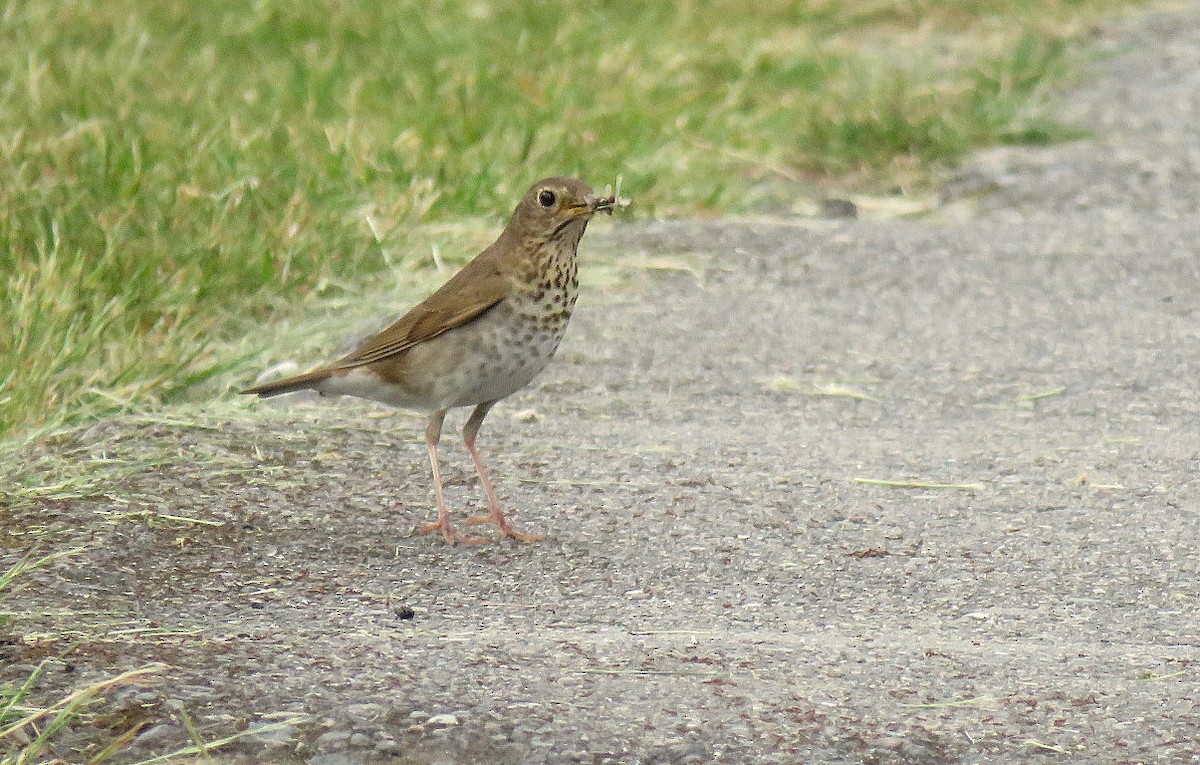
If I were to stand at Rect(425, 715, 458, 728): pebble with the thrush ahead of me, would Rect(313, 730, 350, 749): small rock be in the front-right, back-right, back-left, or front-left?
back-left

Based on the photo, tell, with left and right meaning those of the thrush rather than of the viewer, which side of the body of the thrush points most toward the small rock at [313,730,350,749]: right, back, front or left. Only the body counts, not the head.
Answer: right

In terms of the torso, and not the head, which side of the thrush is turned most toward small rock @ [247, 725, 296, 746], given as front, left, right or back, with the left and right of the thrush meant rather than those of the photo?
right

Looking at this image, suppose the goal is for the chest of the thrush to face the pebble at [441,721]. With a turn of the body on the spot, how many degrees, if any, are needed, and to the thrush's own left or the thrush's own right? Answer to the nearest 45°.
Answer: approximately 90° to the thrush's own right

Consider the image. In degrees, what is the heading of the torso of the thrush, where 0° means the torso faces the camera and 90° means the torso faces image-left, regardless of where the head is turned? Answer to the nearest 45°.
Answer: approximately 270°
